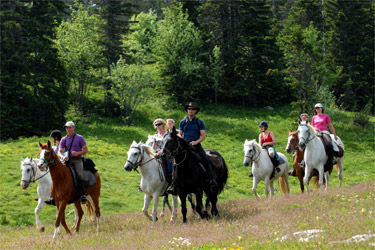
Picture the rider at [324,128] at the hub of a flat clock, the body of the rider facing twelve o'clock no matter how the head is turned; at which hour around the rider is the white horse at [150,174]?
The white horse is roughly at 12 o'clock from the rider.

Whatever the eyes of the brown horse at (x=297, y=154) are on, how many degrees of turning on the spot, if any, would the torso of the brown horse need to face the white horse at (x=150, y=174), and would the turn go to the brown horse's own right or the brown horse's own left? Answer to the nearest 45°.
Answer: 0° — it already faces it

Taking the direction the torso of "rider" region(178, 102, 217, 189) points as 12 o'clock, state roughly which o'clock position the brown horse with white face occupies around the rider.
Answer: The brown horse with white face is roughly at 1 o'clock from the rider.

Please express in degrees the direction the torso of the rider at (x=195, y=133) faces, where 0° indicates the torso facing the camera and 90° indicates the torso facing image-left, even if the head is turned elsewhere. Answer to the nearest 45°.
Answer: approximately 45°

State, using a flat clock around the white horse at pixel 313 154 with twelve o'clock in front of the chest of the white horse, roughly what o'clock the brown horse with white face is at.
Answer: The brown horse with white face is roughly at 12 o'clock from the white horse.

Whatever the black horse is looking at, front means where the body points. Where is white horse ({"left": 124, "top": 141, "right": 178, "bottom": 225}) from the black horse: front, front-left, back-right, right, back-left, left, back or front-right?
right

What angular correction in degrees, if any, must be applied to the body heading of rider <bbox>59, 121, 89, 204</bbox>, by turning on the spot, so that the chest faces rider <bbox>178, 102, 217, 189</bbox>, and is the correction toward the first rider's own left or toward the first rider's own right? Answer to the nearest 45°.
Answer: approximately 135° to the first rider's own left

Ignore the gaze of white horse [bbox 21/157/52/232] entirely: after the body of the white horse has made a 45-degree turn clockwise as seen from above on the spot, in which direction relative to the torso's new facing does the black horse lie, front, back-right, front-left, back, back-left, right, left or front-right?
back-left

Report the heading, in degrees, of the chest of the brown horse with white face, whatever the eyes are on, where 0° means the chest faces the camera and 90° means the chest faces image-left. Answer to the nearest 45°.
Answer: approximately 45°
